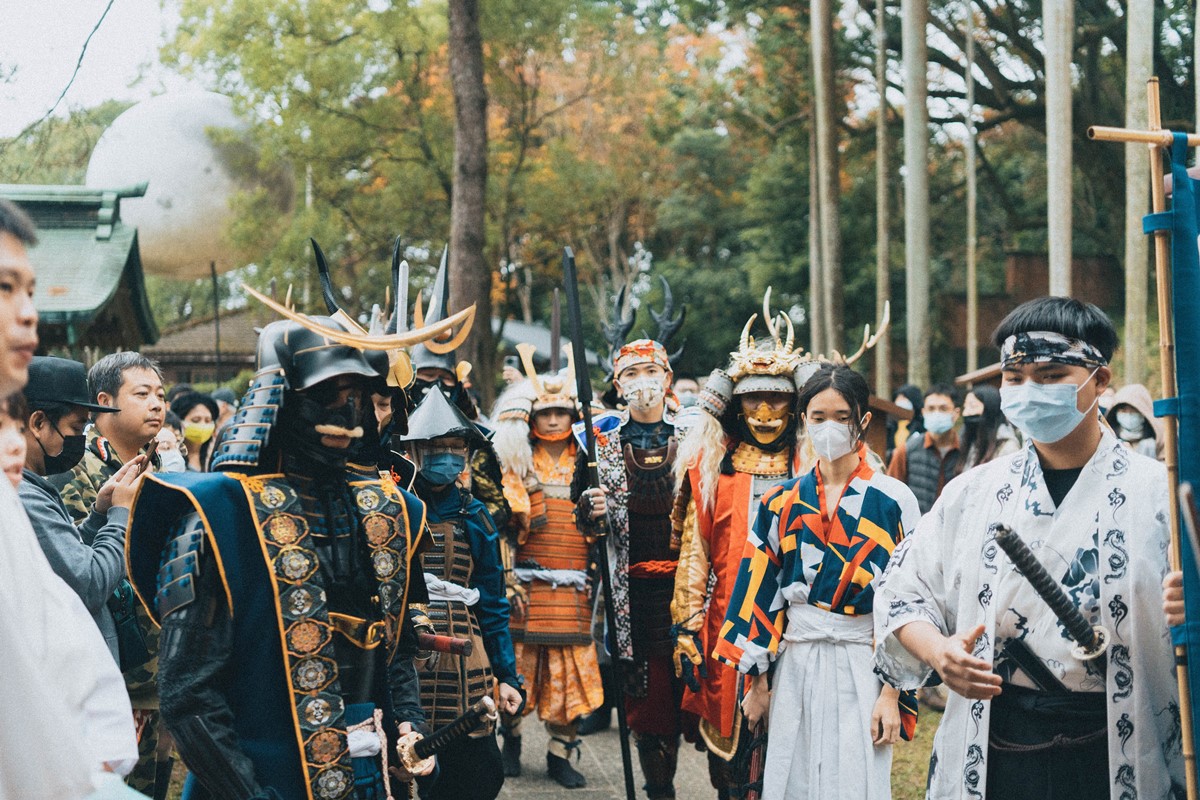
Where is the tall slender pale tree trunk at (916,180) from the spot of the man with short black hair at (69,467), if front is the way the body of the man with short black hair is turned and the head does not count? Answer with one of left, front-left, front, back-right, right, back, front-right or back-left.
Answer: front-left

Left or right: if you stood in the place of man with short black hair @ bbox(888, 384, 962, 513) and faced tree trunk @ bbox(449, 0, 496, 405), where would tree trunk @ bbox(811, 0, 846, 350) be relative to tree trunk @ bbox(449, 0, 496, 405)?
right

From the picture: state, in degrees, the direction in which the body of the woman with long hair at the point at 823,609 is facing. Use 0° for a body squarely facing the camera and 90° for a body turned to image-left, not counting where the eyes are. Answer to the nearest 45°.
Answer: approximately 0°

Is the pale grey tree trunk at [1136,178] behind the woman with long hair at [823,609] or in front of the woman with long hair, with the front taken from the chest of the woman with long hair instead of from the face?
behind

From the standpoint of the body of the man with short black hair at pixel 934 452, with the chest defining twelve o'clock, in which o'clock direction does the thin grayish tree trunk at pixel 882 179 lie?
The thin grayish tree trunk is roughly at 6 o'clock from the man with short black hair.

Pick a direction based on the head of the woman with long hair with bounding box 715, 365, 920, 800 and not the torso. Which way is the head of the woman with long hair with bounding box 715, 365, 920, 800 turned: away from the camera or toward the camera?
toward the camera

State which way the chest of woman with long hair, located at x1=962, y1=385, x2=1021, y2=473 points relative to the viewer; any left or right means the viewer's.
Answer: facing the viewer and to the left of the viewer

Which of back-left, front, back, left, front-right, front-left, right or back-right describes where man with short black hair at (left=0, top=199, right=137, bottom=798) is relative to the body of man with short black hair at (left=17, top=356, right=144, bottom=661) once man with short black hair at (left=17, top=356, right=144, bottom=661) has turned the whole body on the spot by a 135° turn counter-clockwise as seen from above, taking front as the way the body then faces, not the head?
back-left

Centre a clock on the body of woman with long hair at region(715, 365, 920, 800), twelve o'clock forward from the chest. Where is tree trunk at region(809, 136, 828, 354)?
The tree trunk is roughly at 6 o'clock from the woman with long hair.

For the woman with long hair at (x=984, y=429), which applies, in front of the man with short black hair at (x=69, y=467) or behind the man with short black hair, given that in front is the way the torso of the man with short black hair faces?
in front

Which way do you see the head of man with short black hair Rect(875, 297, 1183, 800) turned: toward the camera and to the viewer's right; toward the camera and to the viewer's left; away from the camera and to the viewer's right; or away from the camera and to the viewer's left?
toward the camera and to the viewer's left

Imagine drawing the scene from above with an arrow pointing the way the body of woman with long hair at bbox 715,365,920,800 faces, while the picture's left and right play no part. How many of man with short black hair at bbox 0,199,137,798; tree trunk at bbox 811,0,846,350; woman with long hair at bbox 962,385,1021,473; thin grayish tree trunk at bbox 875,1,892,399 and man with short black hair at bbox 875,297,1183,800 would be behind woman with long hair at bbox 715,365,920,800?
3
